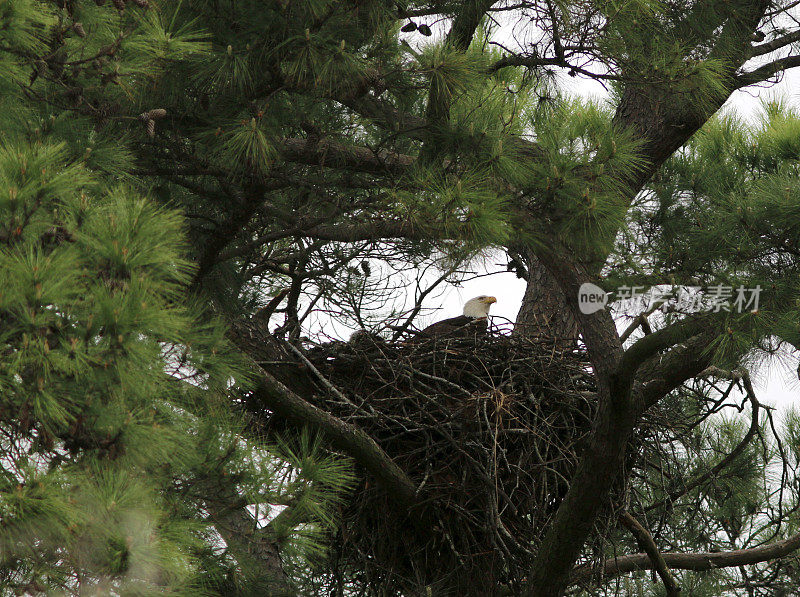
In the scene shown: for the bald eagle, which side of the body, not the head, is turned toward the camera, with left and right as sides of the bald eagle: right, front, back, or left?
right
